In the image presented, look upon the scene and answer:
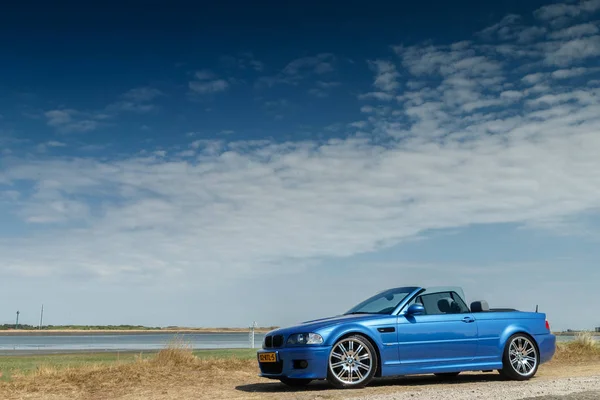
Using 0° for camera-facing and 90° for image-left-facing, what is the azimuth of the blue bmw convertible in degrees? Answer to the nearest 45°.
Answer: approximately 45°
